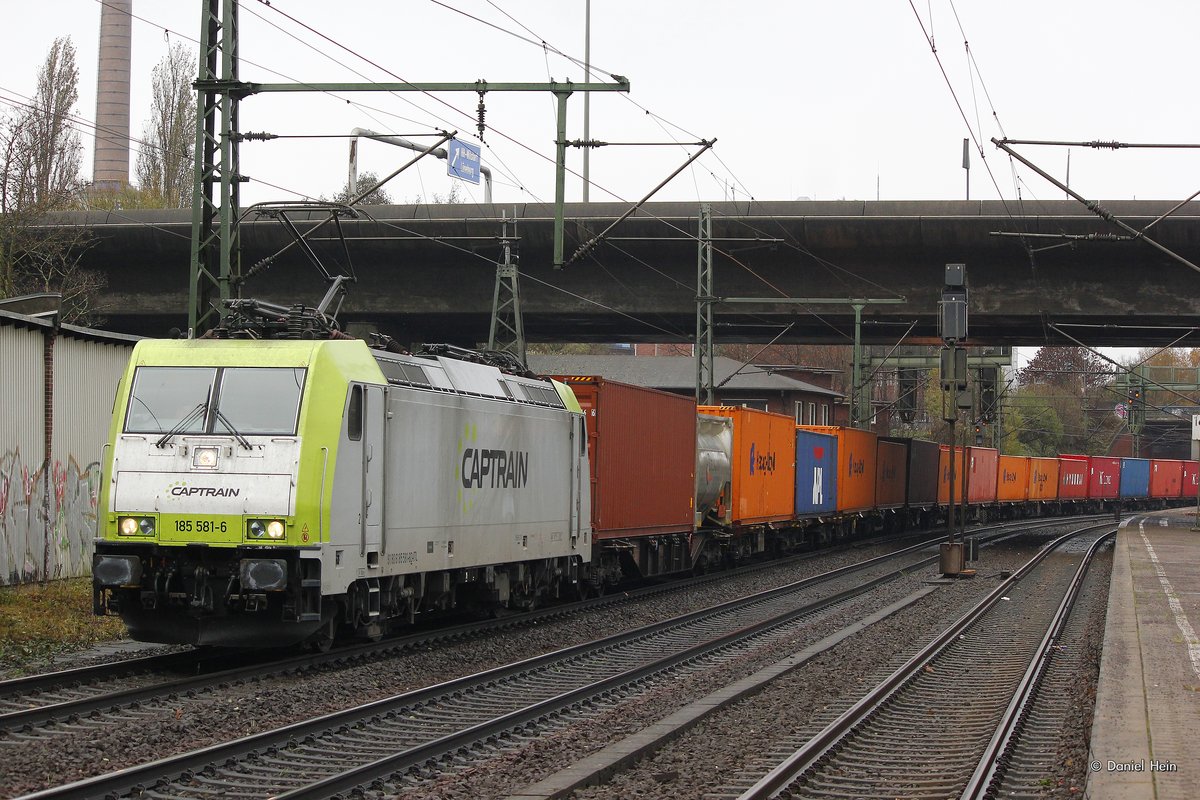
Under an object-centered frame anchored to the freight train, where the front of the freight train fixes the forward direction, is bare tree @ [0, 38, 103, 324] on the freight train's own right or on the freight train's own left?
on the freight train's own right

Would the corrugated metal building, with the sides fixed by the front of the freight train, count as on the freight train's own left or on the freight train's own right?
on the freight train's own right

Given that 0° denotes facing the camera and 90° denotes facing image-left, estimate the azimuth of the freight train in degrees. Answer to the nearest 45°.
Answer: approximately 45°
